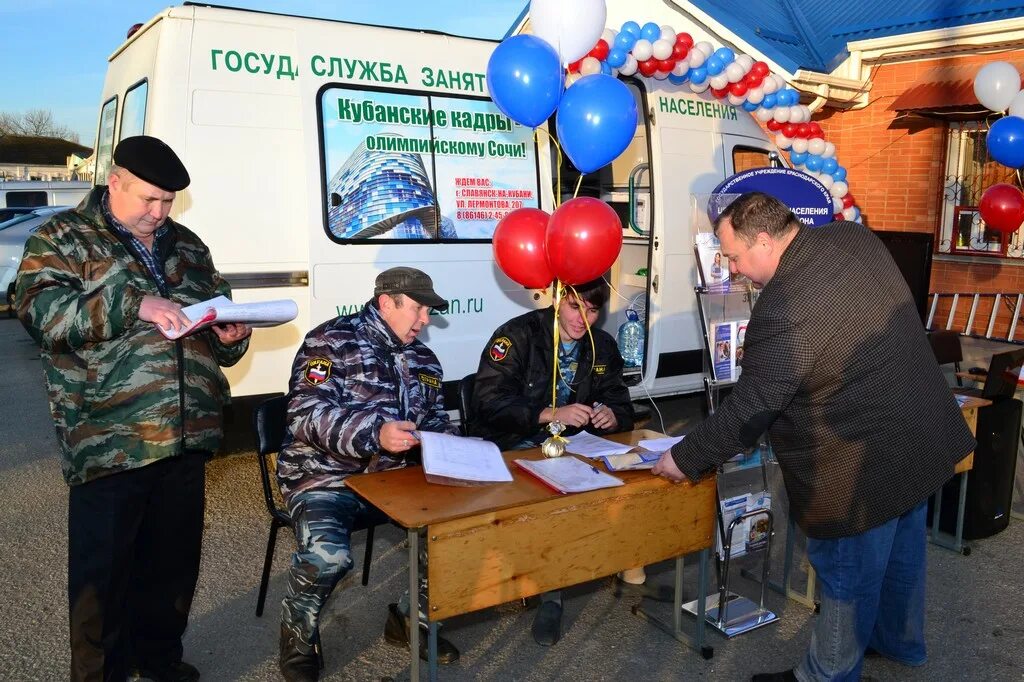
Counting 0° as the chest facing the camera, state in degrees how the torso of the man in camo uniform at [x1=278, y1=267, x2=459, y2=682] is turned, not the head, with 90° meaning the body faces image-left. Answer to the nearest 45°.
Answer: approximately 315°

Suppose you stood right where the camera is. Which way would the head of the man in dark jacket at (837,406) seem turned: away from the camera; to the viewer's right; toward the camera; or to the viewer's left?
to the viewer's left

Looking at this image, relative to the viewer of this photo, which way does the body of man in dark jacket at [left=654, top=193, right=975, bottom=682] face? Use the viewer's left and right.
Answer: facing to the left of the viewer

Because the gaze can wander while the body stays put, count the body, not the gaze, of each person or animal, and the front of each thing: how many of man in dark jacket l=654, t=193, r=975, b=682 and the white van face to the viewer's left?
1

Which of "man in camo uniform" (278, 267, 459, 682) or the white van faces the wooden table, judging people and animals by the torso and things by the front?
the man in camo uniform

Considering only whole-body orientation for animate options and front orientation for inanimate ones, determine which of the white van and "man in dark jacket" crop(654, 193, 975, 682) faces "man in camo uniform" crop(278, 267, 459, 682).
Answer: the man in dark jacket

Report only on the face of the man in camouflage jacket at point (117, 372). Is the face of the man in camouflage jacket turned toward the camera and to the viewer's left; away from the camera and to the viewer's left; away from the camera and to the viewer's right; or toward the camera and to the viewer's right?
toward the camera and to the viewer's right

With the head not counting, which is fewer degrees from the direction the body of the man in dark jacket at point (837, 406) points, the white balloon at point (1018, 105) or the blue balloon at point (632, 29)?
the blue balloon

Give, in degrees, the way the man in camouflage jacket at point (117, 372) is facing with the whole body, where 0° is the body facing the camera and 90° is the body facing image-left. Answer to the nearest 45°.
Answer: approximately 315°

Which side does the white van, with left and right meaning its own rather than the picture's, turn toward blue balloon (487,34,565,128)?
right
